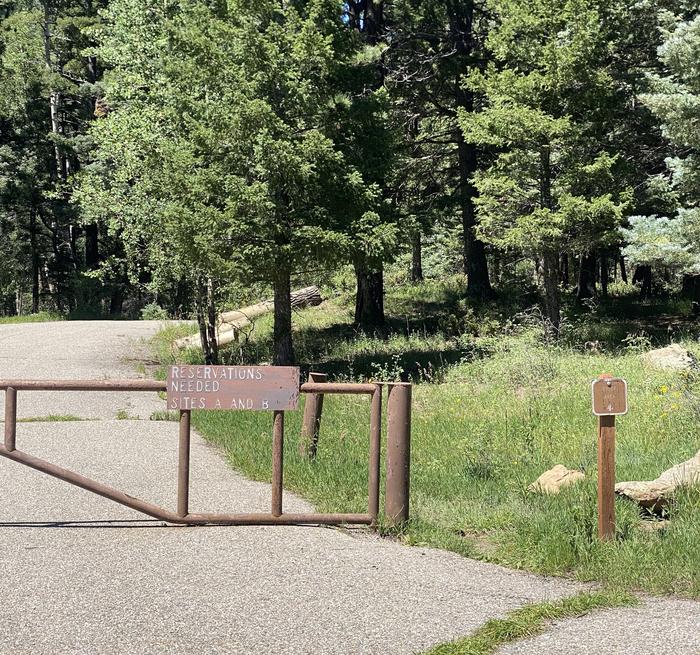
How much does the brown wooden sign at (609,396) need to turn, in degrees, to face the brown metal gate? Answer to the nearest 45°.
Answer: approximately 90° to its right

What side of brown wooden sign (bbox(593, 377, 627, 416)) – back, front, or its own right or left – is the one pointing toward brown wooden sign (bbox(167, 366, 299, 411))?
right

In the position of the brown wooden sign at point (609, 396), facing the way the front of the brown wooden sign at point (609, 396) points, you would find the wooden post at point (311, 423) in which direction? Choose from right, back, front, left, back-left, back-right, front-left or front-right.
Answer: back-right

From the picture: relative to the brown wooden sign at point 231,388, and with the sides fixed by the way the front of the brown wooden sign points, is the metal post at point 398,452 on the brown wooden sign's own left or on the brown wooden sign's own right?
on the brown wooden sign's own left

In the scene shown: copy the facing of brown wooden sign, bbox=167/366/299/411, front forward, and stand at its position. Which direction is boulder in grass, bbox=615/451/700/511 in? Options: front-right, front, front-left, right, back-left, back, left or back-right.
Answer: left

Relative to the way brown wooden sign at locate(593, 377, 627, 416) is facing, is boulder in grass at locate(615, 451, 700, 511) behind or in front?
behind

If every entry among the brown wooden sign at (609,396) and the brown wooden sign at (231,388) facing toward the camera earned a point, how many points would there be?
2

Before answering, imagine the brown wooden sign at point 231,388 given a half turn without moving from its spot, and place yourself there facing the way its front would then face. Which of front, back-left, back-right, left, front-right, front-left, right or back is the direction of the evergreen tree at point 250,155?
front

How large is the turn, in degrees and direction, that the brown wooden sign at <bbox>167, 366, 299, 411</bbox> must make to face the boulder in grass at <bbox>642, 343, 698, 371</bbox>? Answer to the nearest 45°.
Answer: approximately 135° to its left

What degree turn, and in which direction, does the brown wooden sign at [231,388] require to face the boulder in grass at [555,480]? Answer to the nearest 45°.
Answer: approximately 90° to its left

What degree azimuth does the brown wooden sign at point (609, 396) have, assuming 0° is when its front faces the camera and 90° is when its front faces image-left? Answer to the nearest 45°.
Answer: approximately 0°
